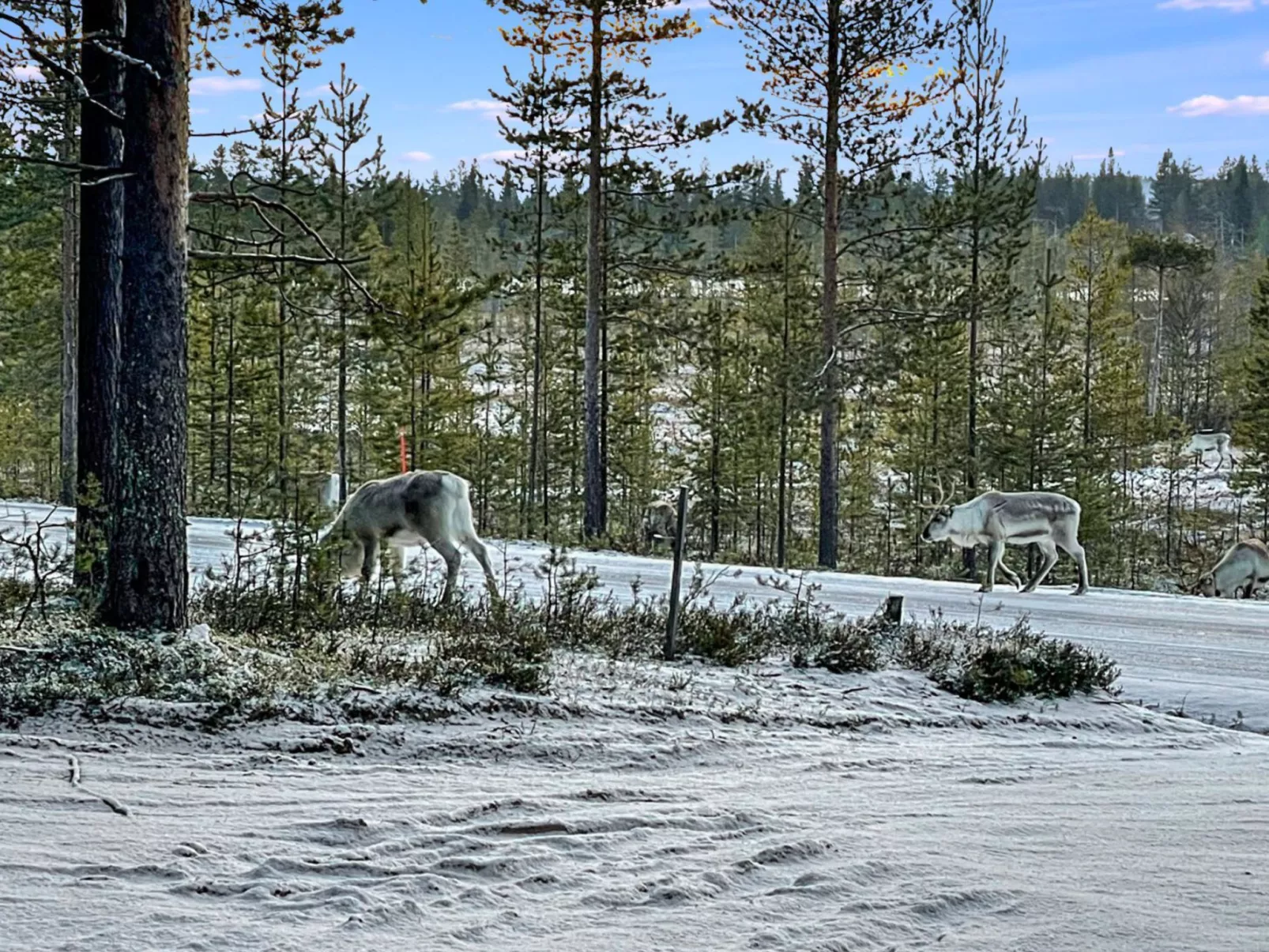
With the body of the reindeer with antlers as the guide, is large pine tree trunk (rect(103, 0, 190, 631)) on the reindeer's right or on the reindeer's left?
on the reindeer's left

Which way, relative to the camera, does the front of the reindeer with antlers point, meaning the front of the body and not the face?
to the viewer's left

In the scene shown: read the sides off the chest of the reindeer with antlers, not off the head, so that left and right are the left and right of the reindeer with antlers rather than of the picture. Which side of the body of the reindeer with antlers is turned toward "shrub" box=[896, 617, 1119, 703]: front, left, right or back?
left

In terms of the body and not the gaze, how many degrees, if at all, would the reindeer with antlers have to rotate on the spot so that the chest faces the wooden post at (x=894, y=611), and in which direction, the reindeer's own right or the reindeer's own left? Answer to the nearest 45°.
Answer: approximately 90° to the reindeer's own left

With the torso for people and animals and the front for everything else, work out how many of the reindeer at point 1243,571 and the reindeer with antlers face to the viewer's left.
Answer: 2

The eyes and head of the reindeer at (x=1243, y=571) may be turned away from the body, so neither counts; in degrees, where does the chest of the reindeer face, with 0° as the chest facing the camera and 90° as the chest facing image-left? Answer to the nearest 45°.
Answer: approximately 90°
